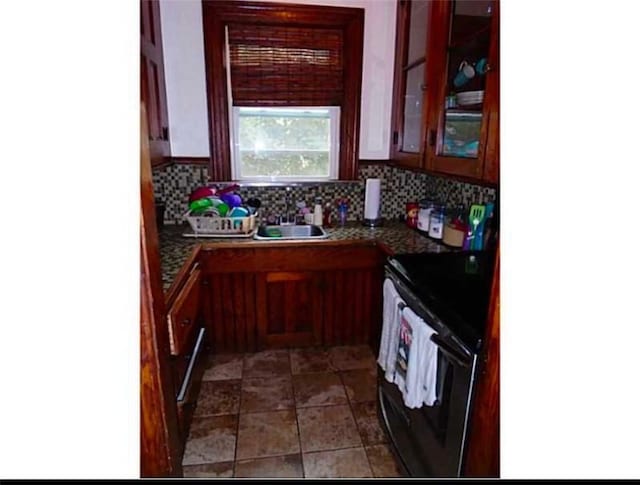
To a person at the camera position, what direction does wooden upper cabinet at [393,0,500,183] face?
facing the viewer and to the left of the viewer

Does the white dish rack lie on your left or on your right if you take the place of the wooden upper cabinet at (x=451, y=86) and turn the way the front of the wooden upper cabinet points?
on your right

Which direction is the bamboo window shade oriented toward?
toward the camera

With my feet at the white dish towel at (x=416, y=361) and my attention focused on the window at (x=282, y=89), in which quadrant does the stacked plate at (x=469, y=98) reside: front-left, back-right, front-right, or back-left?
front-right

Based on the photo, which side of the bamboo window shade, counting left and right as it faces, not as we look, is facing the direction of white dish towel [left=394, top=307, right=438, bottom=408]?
front

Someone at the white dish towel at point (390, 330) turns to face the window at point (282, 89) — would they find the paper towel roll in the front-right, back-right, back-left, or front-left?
front-right
